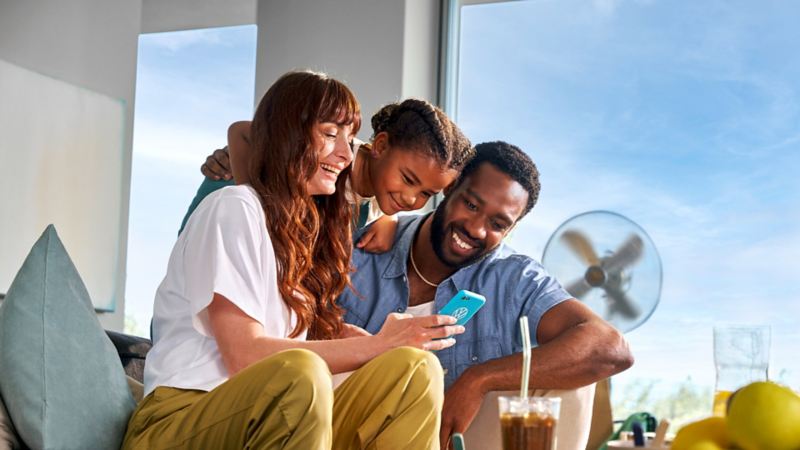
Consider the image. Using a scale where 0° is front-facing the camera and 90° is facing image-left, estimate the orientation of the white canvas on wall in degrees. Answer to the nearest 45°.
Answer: approximately 315°

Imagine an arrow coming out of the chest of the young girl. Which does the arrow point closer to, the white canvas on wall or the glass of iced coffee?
the glass of iced coffee

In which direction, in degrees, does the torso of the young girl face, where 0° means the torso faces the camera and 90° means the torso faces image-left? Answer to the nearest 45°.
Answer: approximately 315°

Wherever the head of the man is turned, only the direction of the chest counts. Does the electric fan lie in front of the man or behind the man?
behind
